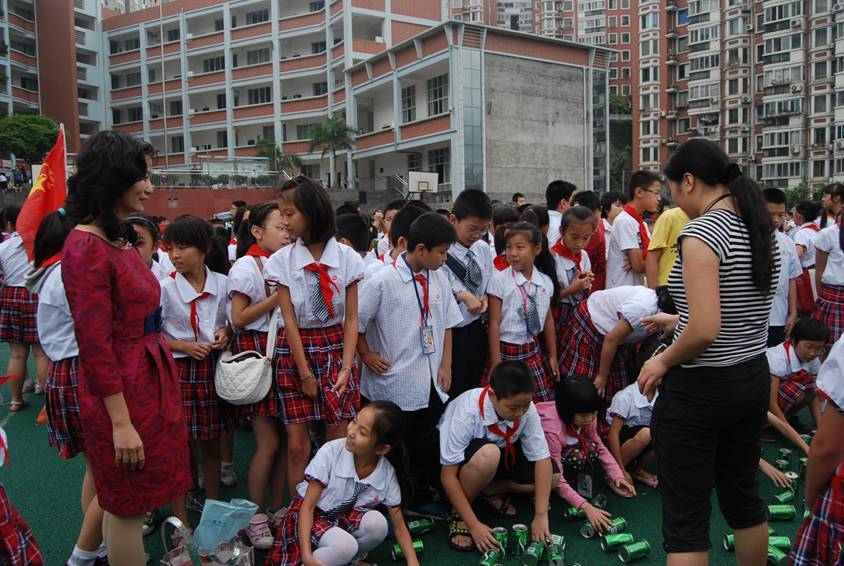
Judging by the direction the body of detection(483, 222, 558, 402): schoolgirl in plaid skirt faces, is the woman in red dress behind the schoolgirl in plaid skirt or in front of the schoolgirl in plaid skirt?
in front

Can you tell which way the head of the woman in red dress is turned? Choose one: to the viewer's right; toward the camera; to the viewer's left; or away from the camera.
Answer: to the viewer's right

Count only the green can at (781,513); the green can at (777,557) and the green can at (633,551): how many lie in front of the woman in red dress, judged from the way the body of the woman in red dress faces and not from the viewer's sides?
3

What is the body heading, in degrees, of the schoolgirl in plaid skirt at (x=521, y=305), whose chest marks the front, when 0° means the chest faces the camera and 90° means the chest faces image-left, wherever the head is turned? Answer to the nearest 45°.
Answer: approximately 0°

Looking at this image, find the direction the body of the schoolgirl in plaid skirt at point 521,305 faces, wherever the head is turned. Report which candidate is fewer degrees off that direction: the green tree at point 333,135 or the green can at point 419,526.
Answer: the green can

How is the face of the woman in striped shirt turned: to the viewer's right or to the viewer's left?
to the viewer's left

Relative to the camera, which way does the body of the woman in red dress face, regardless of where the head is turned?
to the viewer's right

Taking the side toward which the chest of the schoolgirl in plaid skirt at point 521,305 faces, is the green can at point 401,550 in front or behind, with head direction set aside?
in front

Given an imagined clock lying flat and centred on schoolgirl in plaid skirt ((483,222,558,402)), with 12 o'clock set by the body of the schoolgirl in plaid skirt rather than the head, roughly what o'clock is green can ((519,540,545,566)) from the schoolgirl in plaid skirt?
The green can is roughly at 12 o'clock from the schoolgirl in plaid skirt.
